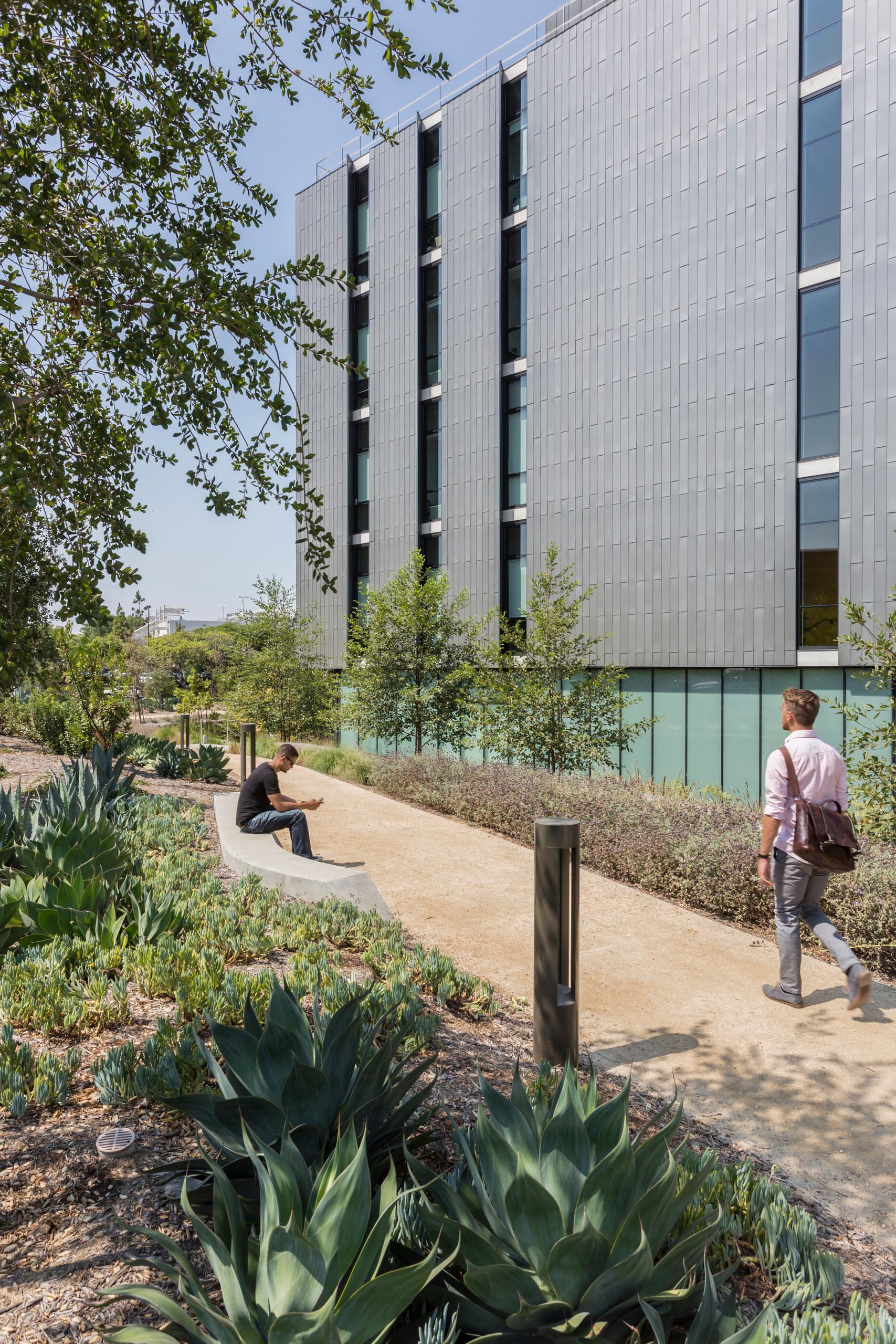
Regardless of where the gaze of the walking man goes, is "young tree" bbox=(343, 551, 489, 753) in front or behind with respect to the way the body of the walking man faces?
in front

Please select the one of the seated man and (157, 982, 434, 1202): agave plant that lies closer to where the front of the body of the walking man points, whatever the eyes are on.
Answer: the seated man

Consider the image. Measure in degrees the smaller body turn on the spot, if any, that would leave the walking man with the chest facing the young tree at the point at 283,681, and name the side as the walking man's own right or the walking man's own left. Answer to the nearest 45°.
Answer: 0° — they already face it

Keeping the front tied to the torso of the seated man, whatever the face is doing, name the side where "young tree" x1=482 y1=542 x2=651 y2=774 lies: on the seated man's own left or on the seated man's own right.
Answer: on the seated man's own left

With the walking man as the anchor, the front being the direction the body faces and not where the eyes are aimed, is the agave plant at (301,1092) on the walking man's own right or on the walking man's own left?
on the walking man's own left

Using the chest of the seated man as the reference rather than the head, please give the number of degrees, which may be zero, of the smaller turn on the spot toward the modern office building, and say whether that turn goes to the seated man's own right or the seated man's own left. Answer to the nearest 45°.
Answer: approximately 45° to the seated man's own left

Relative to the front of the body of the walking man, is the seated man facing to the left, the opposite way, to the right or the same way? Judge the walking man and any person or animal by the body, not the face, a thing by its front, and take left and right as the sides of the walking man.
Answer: to the right

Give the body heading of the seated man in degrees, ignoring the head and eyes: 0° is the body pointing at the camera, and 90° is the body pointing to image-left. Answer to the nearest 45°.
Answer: approximately 270°

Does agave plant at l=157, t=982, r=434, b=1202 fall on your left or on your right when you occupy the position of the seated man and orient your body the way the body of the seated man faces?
on your right

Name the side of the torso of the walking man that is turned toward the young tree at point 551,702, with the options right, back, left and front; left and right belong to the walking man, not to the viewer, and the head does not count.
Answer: front

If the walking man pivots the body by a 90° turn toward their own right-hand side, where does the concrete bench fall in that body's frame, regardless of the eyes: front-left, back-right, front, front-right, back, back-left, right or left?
back-left

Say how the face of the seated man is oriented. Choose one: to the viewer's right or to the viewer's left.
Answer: to the viewer's right

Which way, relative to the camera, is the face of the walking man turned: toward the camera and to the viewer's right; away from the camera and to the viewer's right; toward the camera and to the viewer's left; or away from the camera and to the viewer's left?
away from the camera and to the viewer's left

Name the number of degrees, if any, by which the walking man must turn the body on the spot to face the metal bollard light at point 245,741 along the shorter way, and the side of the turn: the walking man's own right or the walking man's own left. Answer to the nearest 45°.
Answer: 0° — they already face it

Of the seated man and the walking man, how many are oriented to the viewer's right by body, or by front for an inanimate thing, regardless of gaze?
1

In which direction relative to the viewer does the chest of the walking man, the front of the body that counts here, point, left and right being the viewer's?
facing away from the viewer and to the left of the viewer
